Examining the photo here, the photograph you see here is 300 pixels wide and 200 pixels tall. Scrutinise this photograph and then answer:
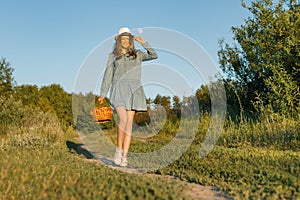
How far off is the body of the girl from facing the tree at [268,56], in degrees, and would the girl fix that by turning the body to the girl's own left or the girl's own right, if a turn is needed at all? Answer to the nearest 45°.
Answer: approximately 135° to the girl's own left

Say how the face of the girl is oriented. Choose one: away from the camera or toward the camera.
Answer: toward the camera

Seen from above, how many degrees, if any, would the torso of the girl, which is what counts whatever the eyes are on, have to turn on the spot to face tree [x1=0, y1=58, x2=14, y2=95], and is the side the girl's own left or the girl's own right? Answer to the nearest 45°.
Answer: approximately 135° to the girl's own right

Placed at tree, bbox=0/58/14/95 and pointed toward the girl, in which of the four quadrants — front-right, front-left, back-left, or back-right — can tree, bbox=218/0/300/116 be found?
front-left

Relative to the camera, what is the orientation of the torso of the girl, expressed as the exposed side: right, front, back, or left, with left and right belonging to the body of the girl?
front

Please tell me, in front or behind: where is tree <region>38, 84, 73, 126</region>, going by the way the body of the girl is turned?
behind
